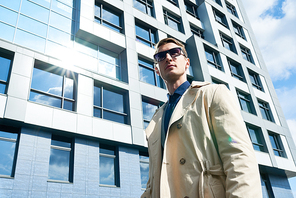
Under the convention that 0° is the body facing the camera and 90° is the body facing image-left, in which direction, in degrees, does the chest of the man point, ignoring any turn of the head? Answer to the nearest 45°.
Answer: approximately 45°
